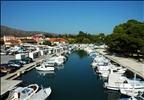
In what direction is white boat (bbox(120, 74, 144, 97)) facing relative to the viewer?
to the viewer's left

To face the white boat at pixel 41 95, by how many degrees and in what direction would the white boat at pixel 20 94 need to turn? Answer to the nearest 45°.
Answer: approximately 45° to its right

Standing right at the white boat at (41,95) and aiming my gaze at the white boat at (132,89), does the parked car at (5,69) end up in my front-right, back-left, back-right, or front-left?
back-left

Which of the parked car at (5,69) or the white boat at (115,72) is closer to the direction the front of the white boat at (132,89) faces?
the parked car

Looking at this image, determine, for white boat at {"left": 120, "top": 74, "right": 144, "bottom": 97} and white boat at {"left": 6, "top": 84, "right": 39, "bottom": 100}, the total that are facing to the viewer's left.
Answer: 1

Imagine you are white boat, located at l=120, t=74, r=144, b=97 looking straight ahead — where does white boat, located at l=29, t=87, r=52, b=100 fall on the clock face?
white boat, located at l=29, t=87, r=52, b=100 is roughly at 11 o'clock from white boat, located at l=120, t=74, r=144, b=97.

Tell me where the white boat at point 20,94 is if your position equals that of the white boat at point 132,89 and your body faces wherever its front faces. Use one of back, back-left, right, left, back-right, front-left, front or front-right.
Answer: front-left
